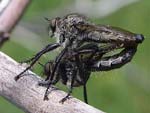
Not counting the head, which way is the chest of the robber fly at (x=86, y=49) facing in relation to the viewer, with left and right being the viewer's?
facing to the left of the viewer
